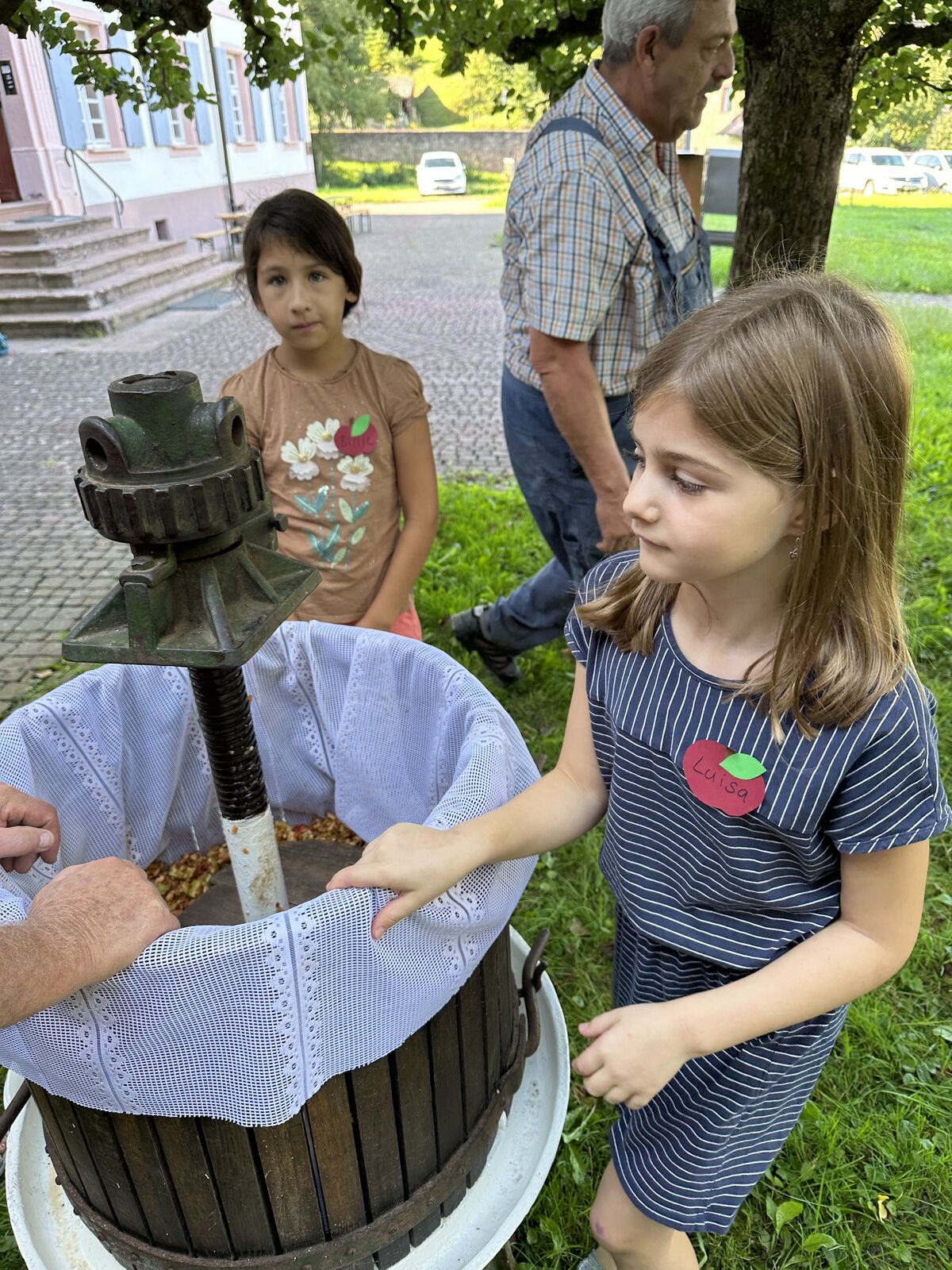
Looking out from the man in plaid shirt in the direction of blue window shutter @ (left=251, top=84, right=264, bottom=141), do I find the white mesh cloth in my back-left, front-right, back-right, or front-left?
back-left

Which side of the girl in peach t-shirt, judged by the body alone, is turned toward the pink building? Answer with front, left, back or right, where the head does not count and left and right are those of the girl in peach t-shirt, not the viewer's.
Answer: back

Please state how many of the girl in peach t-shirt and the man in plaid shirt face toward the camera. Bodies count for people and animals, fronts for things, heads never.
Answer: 1

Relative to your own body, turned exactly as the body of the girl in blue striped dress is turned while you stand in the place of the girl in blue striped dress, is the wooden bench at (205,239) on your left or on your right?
on your right

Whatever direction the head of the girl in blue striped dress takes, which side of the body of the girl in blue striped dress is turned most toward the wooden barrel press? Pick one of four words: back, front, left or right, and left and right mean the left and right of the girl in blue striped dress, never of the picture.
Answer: front

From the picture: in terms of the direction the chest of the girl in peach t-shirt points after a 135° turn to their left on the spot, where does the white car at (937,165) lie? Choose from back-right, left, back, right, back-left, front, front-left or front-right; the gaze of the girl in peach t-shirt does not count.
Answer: front

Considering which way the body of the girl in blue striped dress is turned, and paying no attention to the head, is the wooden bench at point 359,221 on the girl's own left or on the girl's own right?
on the girl's own right

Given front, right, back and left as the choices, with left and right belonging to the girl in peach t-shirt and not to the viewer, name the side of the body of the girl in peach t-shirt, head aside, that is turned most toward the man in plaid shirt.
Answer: left

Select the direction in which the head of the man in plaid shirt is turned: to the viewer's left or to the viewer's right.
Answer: to the viewer's right

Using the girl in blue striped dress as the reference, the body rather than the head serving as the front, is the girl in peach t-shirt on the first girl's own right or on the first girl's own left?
on the first girl's own right

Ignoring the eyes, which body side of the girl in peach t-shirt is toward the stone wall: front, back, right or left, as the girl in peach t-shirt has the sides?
back

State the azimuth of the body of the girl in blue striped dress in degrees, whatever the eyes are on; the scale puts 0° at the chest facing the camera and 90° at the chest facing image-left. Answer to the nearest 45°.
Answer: approximately 45°

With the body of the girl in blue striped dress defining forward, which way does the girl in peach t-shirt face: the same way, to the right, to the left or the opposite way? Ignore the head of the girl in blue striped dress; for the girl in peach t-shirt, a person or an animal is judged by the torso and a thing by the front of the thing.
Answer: to the left

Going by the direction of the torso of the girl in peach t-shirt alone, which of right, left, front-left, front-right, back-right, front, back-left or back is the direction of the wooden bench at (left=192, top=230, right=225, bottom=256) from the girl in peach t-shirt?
back

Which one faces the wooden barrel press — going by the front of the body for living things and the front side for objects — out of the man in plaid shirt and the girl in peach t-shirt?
the girl in peach t-shirt
